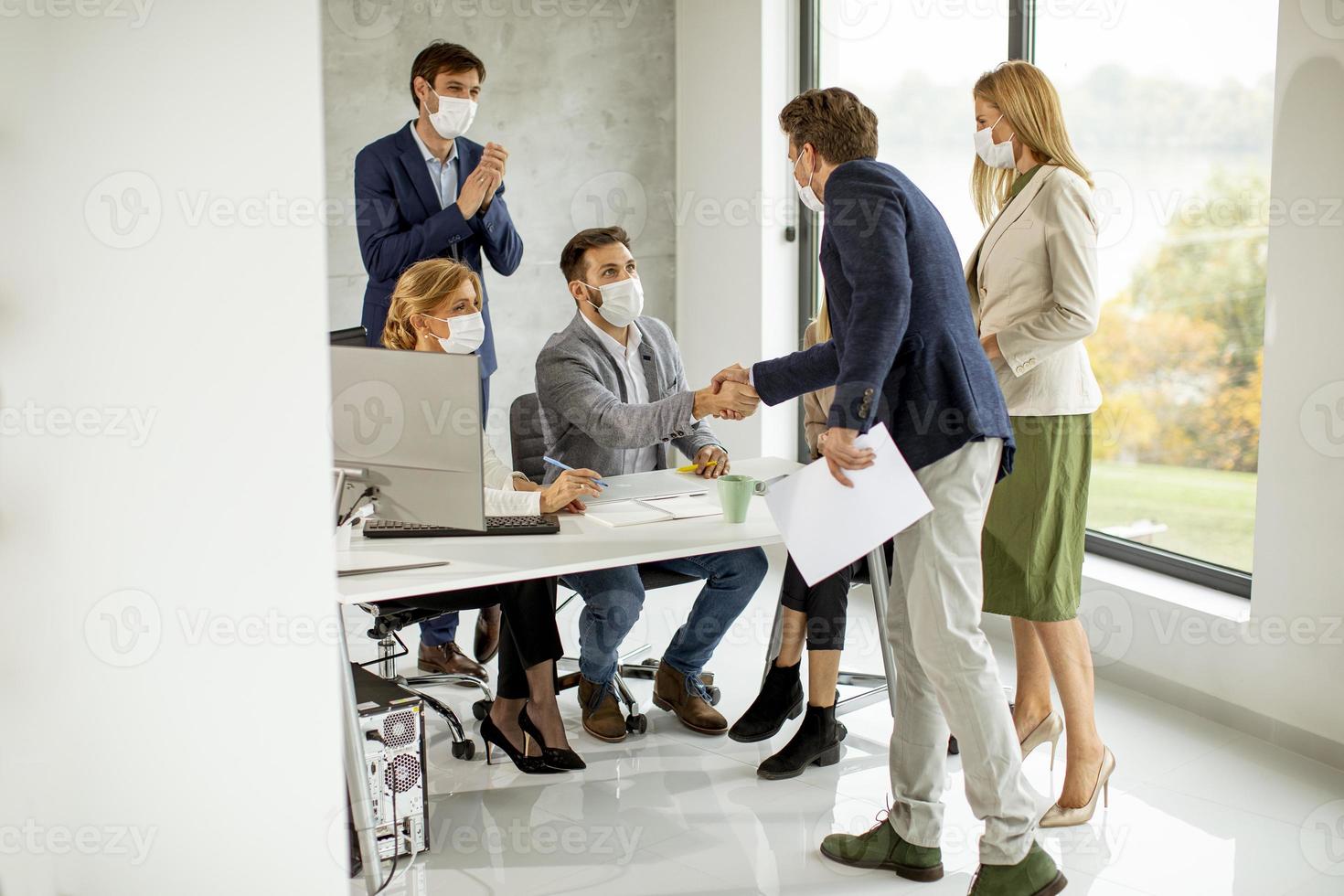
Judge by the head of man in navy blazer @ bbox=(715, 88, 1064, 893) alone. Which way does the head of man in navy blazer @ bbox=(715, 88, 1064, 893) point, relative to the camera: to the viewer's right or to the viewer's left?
to the viewer's left

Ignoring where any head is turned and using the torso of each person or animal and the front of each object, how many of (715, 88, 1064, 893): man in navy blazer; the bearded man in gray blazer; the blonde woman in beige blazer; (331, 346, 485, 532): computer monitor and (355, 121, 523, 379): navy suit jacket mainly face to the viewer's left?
2

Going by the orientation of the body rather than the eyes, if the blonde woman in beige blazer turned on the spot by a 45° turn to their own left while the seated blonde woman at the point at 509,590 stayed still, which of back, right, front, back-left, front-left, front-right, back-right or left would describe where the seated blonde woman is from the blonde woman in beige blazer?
front-right

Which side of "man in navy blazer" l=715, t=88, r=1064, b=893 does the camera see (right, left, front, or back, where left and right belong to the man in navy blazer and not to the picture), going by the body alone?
left

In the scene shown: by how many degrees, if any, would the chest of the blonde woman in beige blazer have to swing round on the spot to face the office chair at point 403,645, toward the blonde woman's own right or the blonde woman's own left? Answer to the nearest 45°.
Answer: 0° — they already face it

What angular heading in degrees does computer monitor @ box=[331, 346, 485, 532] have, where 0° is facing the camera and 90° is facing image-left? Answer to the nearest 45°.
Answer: approximately 225°

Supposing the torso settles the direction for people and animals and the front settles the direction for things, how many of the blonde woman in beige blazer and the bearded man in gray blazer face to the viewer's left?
1

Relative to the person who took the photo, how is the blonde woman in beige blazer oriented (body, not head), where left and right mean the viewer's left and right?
facing to the left of the viewer

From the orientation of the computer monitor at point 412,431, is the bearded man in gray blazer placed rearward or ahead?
ahead

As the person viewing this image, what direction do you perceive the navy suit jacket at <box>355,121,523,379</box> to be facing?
facing the viewer and to the right of the viewer

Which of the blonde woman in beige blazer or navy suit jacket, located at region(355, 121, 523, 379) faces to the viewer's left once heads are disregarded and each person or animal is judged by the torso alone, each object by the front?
the blonde woman in beige blazer

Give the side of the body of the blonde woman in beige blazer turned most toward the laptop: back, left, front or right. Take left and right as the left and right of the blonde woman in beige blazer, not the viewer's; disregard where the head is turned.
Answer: front

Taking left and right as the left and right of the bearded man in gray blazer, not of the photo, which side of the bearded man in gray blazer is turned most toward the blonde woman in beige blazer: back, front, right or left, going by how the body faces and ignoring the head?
front
